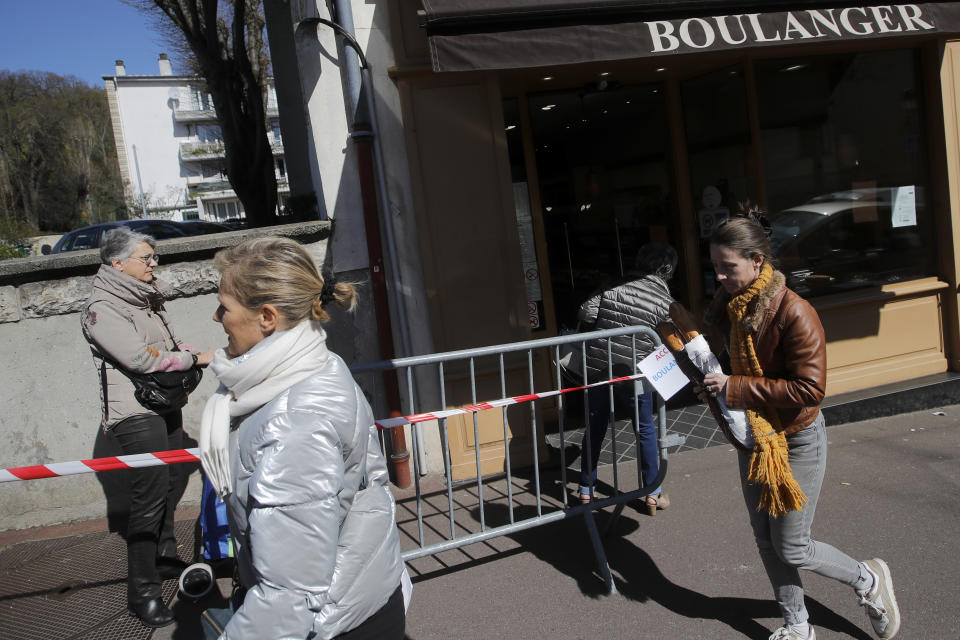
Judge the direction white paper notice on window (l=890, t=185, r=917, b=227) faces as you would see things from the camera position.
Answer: facing the viewer

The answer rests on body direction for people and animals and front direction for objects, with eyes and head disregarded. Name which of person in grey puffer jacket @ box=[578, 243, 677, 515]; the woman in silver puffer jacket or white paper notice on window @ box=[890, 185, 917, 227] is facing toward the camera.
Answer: the white paper notice on window

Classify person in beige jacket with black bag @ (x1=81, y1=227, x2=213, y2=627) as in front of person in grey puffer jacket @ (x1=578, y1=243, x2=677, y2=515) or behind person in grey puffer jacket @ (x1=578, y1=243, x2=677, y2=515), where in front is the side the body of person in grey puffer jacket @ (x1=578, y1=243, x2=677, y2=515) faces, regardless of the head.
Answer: behind

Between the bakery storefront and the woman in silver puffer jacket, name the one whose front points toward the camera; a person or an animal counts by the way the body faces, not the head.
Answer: the bakery storefront

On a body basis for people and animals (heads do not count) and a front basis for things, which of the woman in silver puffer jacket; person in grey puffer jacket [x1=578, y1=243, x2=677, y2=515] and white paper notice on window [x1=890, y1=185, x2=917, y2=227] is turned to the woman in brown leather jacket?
the white paper notice on window

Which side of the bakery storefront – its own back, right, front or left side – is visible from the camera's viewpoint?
front

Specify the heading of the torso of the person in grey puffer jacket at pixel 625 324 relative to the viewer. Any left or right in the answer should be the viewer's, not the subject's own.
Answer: facing away from the viewer and to the right of the viewer

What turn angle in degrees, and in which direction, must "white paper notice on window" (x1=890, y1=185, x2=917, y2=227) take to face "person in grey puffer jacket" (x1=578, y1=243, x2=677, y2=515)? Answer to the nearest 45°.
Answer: approximately 45° to its right

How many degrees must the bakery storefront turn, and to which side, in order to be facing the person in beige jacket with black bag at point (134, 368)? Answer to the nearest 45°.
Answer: approximately 45° to its right

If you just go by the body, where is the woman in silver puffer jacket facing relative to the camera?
to the viewer's left

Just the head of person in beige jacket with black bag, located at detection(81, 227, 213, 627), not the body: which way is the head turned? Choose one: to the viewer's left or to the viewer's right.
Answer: to the viewer's right

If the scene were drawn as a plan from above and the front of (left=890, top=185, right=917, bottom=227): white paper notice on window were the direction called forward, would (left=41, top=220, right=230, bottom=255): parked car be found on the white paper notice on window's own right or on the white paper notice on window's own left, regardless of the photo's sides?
on the white paper notice on window's own right

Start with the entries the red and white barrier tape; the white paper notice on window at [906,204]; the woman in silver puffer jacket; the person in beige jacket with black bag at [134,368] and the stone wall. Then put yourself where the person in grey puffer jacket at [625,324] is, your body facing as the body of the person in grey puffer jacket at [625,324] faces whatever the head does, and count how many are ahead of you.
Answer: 1

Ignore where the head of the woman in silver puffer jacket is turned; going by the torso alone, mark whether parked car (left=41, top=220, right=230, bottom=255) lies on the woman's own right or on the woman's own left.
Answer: on the woman's own right

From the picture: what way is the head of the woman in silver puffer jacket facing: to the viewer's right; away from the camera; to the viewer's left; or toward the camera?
to the viewer's left

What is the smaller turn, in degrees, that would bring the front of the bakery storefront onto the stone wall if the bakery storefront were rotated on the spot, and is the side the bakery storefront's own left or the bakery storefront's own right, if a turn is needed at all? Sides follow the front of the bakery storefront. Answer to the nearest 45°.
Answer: approximately 45° to the bakery storefront's own right

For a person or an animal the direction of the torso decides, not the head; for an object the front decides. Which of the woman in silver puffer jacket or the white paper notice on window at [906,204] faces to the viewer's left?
the woman in silver puffer jacket
